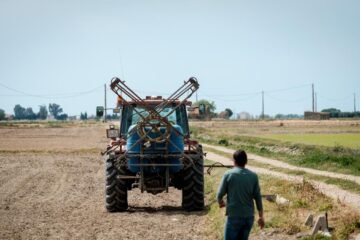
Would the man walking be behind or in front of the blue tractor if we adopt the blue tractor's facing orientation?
behind

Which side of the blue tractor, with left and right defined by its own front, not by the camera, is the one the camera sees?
back

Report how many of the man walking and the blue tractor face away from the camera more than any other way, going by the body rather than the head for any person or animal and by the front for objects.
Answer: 2

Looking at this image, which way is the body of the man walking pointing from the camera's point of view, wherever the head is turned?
away from the camera
